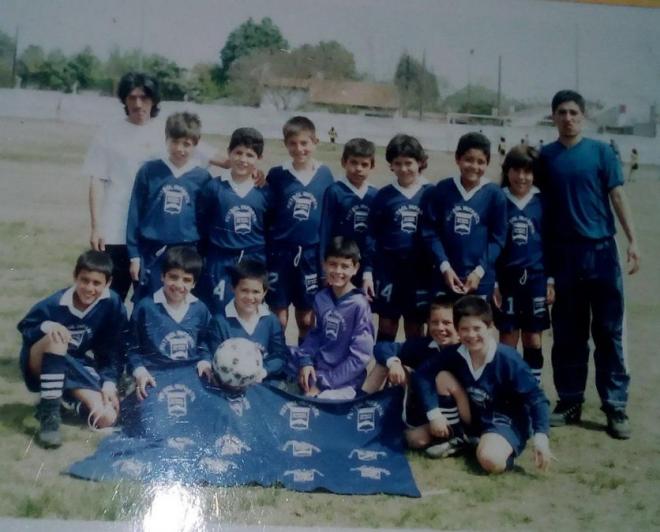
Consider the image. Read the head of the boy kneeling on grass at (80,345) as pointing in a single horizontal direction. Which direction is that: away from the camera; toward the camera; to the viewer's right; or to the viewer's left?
toward the camera

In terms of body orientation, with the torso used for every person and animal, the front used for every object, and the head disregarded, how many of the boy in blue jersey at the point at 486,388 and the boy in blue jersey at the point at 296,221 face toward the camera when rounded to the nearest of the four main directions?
2

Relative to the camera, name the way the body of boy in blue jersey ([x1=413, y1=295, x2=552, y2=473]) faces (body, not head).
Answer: toward the camera

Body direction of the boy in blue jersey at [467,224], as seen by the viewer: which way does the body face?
toward the camera

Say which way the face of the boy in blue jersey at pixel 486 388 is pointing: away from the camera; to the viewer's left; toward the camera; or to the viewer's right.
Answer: toward the camera

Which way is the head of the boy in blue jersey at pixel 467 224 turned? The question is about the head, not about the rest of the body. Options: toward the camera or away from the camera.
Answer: toward the camera

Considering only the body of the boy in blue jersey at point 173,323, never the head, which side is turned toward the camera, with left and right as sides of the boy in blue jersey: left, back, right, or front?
front

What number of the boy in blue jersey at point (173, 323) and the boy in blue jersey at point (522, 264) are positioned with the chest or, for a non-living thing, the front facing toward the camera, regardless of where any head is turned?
2

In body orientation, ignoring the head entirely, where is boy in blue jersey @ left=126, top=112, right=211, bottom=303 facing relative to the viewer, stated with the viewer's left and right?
facing the viewer

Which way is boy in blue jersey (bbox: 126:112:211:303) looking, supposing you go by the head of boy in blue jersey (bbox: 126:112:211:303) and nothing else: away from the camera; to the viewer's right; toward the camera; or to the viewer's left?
toward the camera
